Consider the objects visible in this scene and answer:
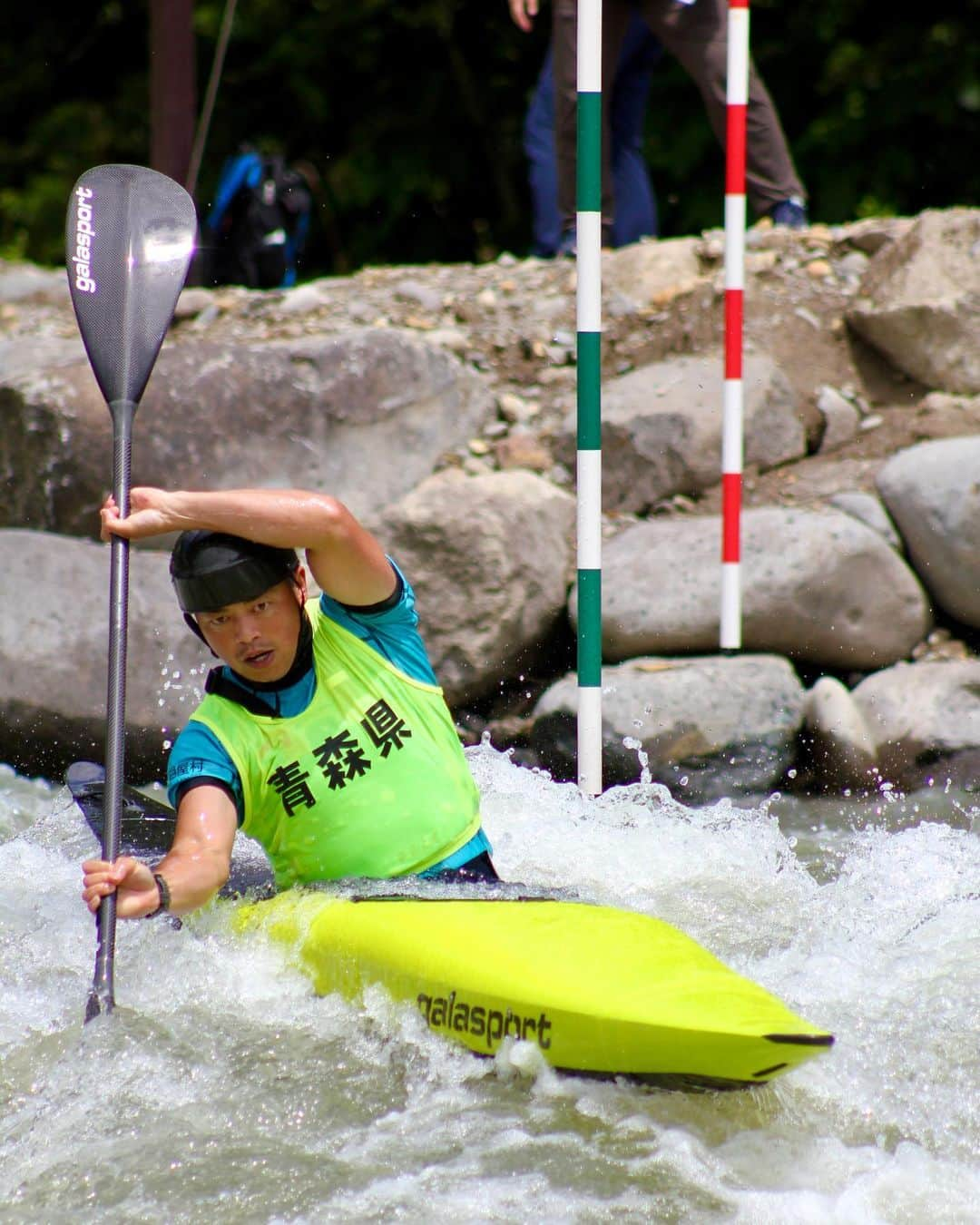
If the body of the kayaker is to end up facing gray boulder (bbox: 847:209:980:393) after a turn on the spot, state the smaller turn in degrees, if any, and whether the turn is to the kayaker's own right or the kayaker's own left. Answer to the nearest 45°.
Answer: approximately 135° to the kayaker's own left

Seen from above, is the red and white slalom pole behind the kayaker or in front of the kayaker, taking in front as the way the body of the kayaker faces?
behind

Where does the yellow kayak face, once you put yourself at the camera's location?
facing the viewer and to the right of the viewer

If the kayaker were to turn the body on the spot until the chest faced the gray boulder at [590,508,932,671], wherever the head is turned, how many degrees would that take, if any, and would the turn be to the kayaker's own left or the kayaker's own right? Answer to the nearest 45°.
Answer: approximately 135° to the kayaker's own left

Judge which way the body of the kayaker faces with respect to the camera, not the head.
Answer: toward the camera

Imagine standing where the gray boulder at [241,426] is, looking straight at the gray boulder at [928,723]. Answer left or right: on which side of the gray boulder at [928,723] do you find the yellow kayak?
right
